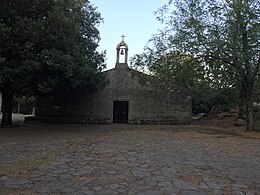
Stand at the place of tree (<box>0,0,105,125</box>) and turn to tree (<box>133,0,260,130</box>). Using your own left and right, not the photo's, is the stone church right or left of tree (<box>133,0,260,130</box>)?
left

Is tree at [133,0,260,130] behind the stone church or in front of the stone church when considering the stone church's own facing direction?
in front

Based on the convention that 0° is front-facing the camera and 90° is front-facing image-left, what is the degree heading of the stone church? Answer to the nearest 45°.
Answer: approximately 0°

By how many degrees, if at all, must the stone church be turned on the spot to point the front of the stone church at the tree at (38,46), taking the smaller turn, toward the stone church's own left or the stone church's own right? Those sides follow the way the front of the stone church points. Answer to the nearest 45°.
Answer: approximately 45° to the stone church's own right
